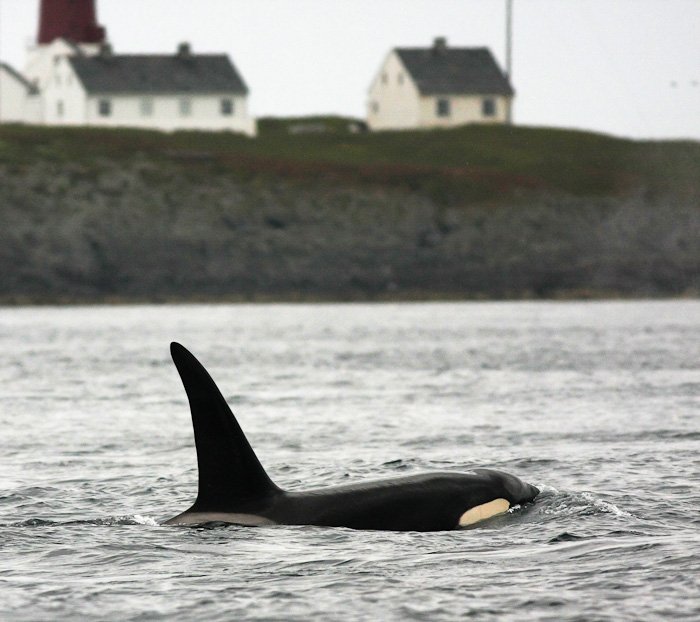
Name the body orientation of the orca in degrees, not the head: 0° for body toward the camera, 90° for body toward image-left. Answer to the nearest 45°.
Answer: approximately 270°
